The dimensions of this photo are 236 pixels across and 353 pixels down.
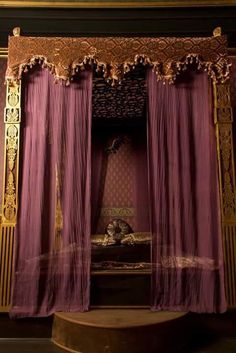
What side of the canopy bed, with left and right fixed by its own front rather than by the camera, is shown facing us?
front
